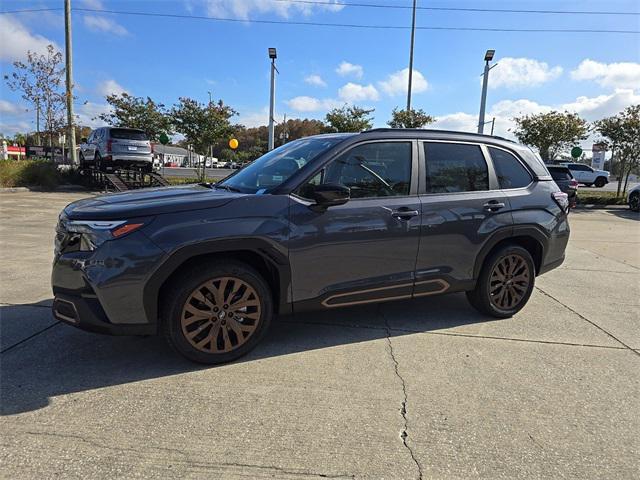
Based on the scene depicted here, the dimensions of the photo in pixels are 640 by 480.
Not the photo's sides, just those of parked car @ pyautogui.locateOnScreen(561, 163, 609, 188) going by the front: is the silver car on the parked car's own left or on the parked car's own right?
on the parked car's own right

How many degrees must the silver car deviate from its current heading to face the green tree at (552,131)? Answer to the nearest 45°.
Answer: approximately 135° to its right

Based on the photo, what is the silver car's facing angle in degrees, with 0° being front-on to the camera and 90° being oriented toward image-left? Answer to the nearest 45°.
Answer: approximately 135°

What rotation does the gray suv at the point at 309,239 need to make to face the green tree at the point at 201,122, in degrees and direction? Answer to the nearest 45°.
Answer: approximately 135° to its right

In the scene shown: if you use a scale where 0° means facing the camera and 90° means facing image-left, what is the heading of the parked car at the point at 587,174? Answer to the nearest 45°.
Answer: approximately 270°

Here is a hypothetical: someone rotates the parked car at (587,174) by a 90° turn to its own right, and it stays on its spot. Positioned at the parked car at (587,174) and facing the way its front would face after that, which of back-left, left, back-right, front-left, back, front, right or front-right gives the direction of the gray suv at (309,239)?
front

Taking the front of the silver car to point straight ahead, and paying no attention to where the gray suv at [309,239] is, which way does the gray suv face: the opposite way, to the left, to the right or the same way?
to the left
